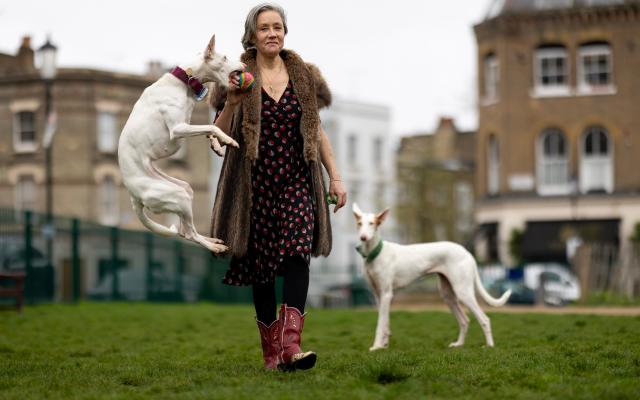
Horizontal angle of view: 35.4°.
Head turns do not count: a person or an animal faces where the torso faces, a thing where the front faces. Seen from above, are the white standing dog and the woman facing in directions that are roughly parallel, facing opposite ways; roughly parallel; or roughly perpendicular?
roughly perpendicular

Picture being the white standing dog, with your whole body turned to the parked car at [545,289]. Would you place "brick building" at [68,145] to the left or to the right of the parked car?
left

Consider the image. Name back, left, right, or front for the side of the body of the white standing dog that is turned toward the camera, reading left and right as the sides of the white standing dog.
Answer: left

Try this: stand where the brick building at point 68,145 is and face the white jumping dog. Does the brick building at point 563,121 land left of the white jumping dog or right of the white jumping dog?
left

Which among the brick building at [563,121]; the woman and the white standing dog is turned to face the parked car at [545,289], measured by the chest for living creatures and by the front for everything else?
the brick building

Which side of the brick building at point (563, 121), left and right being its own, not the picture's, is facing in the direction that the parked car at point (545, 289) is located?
front

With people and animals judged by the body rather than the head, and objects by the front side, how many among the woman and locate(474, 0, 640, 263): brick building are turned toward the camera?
2

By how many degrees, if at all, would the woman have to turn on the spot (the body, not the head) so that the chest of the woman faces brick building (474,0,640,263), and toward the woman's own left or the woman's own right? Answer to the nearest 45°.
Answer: approximately 180°

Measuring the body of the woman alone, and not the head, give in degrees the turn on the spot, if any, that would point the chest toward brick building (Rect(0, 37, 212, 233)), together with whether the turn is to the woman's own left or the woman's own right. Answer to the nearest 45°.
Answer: approximately 180°

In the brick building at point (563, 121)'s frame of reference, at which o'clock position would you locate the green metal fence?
The green metal fence is roughly at 1 o'clock from the brick building.

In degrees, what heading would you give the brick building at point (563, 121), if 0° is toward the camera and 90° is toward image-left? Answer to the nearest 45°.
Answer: approximately 0°

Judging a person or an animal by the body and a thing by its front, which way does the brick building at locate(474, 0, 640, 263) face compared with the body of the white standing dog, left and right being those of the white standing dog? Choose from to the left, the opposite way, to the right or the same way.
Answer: to the left

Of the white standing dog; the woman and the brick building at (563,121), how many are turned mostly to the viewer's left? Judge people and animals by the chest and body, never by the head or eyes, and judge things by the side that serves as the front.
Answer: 1
